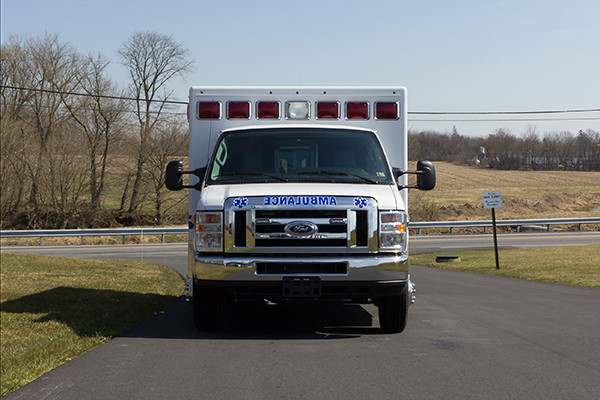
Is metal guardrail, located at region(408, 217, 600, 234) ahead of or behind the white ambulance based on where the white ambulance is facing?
behind

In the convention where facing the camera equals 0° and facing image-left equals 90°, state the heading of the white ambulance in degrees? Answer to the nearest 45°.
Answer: approximately 0°

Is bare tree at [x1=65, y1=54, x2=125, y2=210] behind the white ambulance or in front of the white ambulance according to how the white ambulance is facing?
behind

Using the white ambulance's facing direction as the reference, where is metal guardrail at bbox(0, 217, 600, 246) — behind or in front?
behind

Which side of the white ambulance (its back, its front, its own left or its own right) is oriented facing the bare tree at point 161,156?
back
